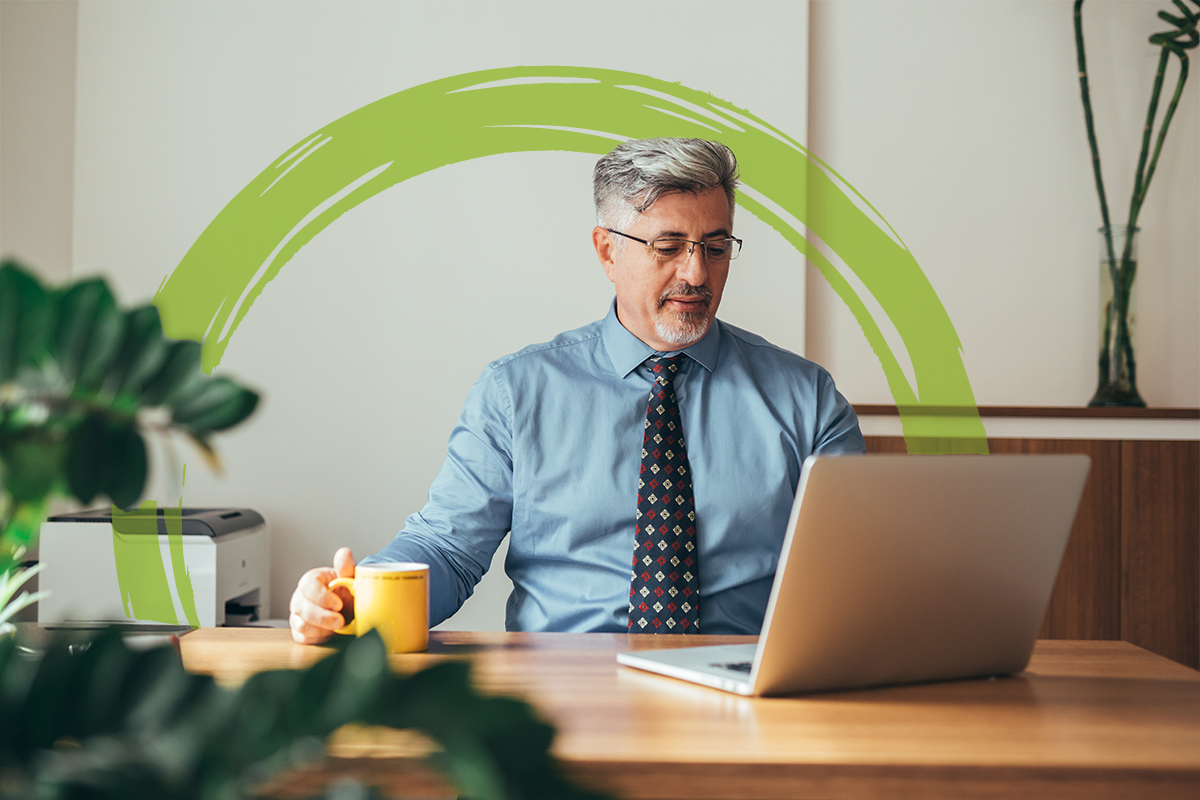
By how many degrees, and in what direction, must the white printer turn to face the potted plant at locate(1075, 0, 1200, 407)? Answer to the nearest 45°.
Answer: approximately 45° to its left

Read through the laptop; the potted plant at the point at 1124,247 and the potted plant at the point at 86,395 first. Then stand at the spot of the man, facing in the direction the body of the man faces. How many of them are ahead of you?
2

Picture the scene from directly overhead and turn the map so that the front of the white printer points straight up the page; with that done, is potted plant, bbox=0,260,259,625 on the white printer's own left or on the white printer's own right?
on the white printer's own right

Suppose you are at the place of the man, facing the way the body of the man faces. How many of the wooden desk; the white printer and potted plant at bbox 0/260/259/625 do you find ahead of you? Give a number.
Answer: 2

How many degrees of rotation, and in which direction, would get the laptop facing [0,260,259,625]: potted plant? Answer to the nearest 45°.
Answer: approximately 135° to its left

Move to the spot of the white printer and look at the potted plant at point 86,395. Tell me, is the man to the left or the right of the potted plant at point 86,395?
left

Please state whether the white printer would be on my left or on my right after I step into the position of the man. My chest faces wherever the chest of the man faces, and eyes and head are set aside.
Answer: on my right

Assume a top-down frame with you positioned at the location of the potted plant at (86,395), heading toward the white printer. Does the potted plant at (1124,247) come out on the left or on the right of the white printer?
right

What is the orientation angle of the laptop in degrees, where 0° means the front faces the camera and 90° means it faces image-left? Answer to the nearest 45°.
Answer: approximately 135°

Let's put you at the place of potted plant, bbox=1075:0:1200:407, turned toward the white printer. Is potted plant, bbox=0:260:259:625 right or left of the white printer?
left

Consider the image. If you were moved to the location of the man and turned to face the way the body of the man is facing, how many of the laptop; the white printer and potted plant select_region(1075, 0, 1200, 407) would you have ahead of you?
1

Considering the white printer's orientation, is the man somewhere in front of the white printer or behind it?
in front

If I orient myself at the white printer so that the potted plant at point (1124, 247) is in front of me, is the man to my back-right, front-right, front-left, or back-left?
front-right

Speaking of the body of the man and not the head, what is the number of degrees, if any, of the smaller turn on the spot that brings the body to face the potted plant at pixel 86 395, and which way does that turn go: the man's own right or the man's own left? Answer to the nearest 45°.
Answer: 0° — they already face it

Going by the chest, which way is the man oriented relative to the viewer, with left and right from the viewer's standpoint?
facing the viewer

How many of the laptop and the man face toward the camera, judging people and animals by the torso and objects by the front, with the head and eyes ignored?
1

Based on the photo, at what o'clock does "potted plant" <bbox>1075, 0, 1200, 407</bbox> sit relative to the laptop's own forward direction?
The potted plant is roughly at 2 o'clock from the laptop.
